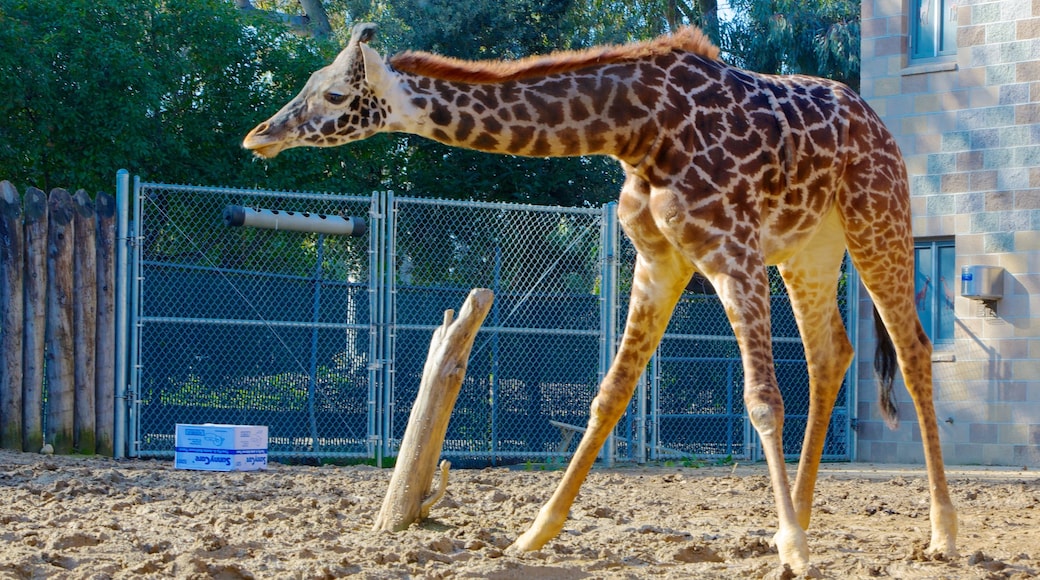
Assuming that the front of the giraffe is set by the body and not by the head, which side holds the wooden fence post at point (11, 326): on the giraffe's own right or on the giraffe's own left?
on the giraffe's own right

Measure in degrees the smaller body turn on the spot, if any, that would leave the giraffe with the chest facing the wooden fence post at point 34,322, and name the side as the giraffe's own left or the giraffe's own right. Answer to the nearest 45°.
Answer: approximately 90° to the giraffe's own right

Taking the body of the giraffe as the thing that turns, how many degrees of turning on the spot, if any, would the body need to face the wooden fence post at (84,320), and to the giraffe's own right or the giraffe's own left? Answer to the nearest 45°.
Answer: approximately 90° to the giraffe's own right

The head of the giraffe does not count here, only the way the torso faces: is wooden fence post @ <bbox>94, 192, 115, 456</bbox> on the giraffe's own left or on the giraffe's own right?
on the giraffe's own right

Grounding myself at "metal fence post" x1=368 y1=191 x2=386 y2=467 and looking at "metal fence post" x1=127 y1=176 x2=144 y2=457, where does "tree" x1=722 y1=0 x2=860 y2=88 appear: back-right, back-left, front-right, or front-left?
back-right

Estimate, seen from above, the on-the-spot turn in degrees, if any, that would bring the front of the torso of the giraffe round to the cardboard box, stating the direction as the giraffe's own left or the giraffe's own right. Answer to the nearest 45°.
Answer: approximately 90° to the giraffe's own right

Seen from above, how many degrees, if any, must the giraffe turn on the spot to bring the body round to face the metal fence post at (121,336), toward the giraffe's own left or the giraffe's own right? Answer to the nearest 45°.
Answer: approximately 90° to the giraffe's own right

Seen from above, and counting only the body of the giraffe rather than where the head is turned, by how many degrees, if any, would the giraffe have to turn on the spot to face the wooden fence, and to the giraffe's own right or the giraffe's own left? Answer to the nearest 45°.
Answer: approximately 90° to the giraffe's own right

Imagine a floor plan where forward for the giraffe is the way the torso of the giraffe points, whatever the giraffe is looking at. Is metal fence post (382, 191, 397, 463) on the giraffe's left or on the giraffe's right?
on the giraffe's right

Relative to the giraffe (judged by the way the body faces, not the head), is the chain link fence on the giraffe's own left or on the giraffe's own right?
on the giraffe's own right

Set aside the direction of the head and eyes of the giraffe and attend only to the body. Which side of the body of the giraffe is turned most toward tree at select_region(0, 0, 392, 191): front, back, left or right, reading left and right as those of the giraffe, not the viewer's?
right

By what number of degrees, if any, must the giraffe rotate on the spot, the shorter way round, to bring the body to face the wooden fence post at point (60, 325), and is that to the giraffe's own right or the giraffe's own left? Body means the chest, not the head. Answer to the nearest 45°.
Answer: approximately 90° to the giraffe's own right

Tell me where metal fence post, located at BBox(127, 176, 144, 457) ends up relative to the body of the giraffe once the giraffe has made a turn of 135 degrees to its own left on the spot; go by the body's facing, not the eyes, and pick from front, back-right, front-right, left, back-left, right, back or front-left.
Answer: back-left

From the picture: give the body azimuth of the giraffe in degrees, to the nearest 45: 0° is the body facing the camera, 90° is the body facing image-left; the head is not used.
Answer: approximately 45°
